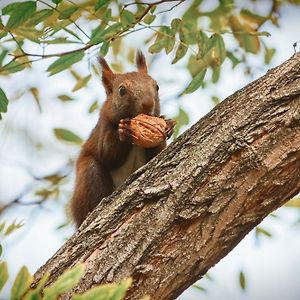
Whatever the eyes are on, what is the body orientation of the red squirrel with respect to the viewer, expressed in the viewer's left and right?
facing the viewer and to the right of the viewer

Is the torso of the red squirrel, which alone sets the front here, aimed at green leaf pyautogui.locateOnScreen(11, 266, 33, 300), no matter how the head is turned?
no

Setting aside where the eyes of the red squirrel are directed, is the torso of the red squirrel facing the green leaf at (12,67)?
no

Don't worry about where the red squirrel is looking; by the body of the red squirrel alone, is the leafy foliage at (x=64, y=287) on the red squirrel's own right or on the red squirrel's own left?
on the red squirrel's own right

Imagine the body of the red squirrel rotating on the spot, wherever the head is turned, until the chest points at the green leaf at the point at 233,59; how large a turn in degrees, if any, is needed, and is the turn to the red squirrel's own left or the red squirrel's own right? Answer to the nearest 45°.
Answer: approximately 45° to the red squirrel's own left

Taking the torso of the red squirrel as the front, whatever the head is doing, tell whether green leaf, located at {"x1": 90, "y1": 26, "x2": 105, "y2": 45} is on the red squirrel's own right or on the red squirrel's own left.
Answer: on the red squirrel's own right

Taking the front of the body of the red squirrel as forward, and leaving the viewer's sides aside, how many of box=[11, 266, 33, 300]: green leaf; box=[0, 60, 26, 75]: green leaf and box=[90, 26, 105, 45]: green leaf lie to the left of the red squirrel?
0

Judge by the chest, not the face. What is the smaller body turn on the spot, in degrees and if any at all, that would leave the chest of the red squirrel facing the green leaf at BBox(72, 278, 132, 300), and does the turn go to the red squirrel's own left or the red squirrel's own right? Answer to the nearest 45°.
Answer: approximately 45° to the red squirrel's own right
